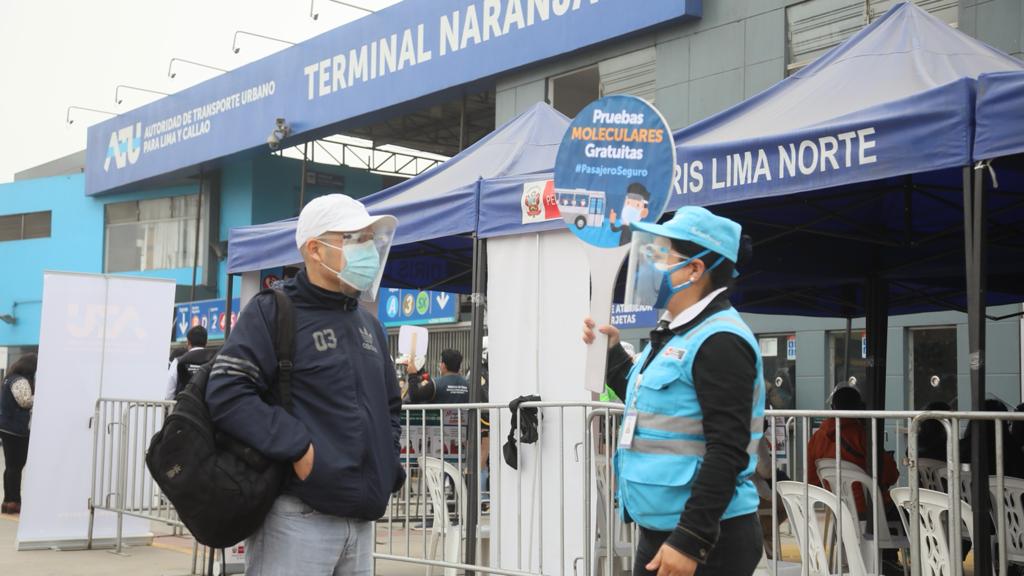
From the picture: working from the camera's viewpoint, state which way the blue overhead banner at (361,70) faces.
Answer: facing the viewer and to the left of the viewer

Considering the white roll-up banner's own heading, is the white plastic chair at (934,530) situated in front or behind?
behind

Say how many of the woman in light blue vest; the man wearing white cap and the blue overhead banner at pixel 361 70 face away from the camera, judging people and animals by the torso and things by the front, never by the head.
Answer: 0

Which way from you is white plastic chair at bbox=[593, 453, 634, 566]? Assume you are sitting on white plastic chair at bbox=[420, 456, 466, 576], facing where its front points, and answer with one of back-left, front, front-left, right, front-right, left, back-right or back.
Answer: right

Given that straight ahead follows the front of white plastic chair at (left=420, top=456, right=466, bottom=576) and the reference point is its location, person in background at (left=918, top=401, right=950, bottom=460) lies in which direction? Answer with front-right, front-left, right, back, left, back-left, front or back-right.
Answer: front-right

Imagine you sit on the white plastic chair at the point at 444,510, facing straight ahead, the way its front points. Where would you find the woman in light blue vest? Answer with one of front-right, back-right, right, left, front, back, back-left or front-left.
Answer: back-right

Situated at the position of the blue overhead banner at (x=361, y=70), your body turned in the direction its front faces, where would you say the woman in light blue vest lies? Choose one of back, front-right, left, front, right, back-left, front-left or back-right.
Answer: front-left

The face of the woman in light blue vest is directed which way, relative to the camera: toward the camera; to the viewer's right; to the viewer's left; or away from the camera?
to the viewer's left

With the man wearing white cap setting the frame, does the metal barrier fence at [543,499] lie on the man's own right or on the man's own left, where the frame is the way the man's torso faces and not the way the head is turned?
on the man's own left

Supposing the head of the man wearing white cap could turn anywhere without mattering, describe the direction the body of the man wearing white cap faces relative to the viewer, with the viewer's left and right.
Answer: facing the viewer and to the right of the viewer

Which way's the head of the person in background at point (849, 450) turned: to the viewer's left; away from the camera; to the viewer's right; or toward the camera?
away from the camera
